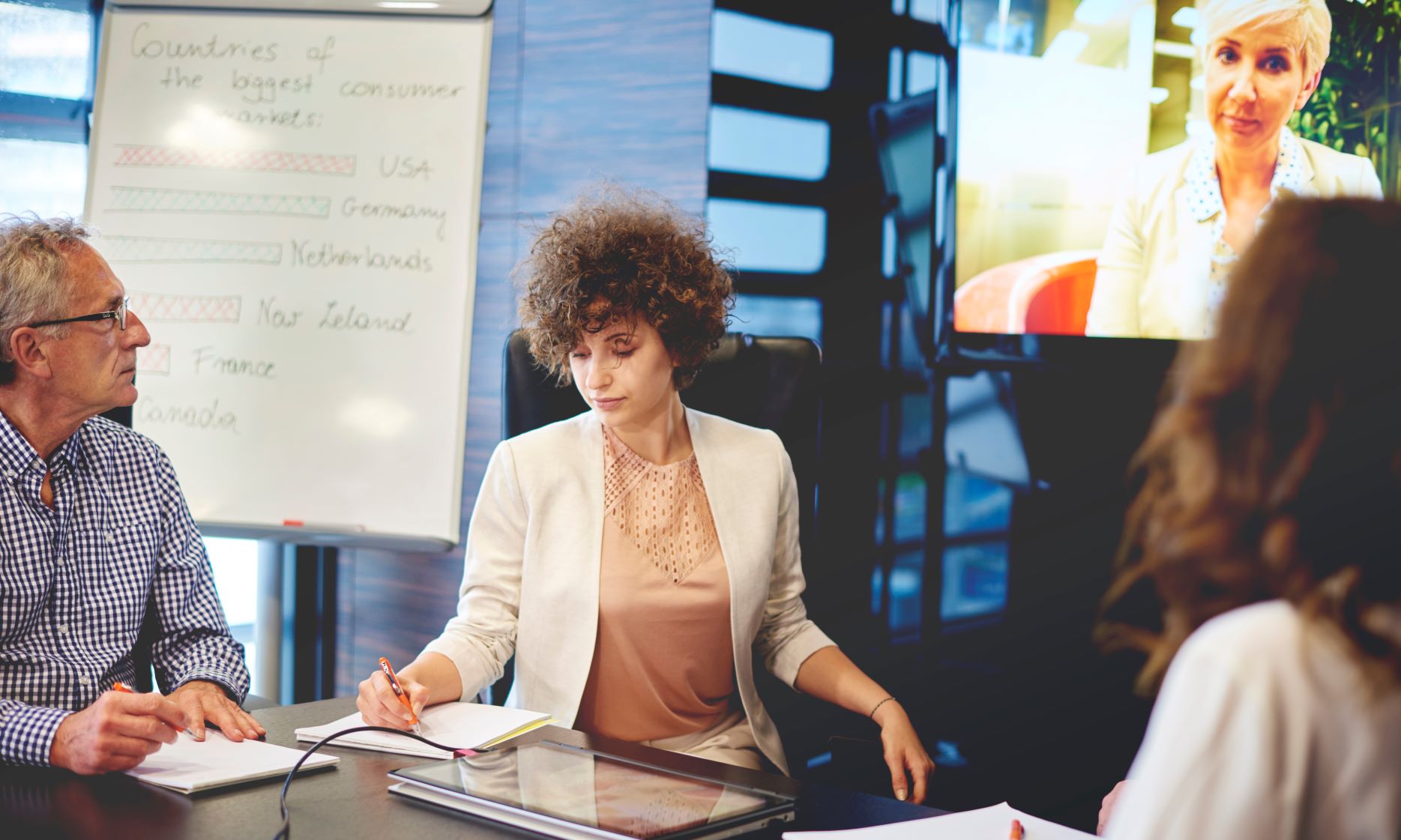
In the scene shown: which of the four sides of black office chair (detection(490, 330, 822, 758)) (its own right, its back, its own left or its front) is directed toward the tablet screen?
front

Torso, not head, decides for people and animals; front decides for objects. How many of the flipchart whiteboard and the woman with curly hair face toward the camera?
2

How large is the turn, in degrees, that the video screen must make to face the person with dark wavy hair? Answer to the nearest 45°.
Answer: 0° — it already faces them

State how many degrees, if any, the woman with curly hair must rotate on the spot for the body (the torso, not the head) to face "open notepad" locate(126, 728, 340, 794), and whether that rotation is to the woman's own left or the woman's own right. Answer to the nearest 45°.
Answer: approximately 45° to the woman's own right

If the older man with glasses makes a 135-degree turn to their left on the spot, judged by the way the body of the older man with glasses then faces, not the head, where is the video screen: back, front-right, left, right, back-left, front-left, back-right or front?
right

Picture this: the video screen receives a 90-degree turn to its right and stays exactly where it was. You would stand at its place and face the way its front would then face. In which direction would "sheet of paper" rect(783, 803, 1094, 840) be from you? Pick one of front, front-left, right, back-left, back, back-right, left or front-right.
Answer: left

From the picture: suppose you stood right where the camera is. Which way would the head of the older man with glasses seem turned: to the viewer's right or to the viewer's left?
to the viewer's right

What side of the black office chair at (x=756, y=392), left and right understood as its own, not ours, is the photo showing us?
front

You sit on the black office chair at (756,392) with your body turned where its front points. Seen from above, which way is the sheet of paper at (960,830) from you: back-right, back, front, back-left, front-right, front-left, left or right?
front

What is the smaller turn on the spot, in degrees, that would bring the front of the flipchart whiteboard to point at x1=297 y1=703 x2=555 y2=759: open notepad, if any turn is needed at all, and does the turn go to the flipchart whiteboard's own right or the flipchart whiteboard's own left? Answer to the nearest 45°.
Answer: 0° — it already faces it

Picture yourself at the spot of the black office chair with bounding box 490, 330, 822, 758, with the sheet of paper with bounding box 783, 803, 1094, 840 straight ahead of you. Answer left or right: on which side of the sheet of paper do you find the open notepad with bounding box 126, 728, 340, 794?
right

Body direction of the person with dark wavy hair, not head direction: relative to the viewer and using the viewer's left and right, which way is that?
facing away from the viewer and to the left of the viewer

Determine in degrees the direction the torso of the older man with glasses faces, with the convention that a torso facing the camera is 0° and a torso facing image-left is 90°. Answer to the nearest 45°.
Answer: approximately 315°

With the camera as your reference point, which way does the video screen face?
facing the viewer
